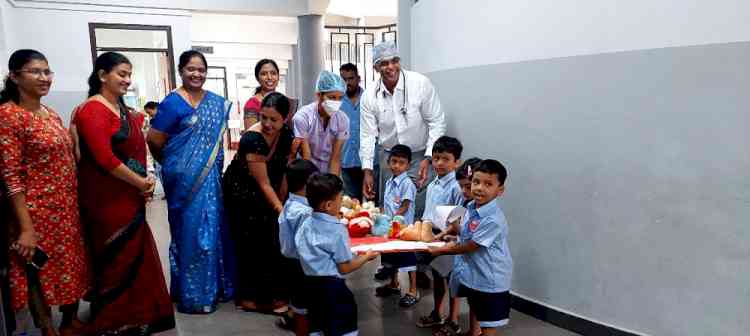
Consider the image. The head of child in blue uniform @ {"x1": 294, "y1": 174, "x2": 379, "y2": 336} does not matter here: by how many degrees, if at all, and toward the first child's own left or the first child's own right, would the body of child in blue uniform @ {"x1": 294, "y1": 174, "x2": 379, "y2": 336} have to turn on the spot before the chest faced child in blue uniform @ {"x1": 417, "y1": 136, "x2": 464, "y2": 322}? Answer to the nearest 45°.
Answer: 0° — they already face them

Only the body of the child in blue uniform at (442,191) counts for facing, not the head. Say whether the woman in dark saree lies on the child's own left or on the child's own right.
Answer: on the child's own right

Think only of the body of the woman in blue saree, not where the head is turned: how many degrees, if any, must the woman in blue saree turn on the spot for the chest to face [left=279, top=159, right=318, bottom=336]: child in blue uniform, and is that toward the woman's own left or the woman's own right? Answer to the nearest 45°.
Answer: approximately 45° to the woman's own left

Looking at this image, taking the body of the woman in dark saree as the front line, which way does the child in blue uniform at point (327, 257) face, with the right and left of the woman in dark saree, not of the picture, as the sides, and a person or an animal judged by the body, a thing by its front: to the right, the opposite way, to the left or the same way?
to the left

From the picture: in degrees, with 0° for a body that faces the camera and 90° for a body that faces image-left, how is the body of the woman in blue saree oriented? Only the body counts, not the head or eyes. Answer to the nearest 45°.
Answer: approximately 0°

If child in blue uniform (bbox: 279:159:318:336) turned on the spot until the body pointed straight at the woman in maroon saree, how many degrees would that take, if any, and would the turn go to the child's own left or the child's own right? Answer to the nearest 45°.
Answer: approximately 90° to the child's own left

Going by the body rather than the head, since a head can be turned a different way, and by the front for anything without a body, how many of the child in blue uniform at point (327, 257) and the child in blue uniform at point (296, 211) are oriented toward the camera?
0

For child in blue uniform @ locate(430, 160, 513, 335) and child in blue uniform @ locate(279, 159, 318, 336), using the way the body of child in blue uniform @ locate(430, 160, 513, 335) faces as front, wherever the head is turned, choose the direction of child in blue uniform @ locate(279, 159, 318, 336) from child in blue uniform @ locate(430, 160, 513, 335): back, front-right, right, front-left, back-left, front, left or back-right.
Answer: front-right

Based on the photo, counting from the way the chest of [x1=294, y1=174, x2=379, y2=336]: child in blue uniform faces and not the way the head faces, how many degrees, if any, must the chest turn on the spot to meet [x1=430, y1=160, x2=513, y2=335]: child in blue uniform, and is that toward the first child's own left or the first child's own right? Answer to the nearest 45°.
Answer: approximately 45° to the first child's own right

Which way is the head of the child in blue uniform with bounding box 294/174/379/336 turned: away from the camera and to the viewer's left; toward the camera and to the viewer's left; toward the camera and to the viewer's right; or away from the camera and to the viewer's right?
away from the camera and to the viewer's right

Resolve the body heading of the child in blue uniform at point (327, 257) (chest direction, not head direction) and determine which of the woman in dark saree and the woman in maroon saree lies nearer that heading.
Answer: the woman in dark saree
